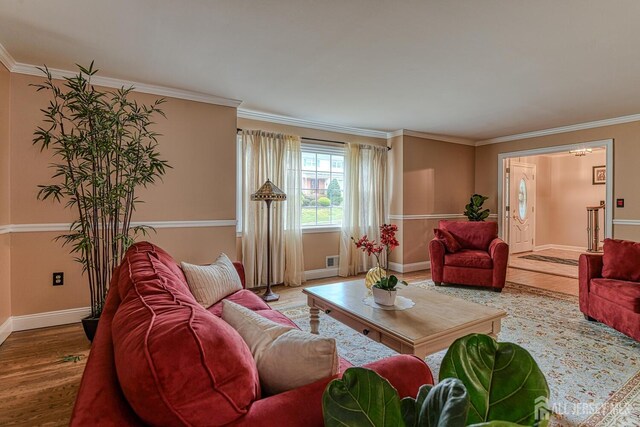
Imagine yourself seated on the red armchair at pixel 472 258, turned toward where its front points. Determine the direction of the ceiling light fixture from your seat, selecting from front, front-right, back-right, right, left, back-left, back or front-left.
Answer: back-left

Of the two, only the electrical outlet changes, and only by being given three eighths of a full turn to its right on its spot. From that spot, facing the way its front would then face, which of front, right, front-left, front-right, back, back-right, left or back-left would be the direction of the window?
back-right

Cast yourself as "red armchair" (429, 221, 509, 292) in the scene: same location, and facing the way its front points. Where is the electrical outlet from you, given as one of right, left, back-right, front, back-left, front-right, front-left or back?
front-right

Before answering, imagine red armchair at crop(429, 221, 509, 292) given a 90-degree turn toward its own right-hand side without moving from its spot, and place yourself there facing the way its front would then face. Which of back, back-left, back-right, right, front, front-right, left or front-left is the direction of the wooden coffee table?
left

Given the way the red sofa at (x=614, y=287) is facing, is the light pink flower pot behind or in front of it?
in front

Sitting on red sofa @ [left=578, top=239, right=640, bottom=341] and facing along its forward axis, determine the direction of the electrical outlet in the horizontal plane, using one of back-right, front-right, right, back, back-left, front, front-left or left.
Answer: front

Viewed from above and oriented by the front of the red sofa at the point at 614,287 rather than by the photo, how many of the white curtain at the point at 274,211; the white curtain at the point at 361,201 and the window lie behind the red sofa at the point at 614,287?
0

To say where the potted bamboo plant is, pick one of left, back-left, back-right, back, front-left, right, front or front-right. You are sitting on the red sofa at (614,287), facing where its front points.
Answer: front

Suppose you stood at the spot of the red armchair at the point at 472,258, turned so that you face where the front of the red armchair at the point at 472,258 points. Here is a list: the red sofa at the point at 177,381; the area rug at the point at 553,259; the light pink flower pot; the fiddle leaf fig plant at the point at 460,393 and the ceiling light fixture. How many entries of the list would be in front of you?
3

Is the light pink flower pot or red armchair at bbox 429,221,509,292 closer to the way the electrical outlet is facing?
the light pink flower pot

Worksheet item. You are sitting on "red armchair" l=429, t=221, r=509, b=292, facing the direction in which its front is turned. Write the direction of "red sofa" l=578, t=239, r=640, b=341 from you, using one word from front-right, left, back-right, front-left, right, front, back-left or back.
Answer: front-left

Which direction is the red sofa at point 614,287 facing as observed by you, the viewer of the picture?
facing the viewer and to the left of the viewer

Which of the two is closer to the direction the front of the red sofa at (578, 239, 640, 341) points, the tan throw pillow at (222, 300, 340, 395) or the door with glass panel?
the tan throw pillow

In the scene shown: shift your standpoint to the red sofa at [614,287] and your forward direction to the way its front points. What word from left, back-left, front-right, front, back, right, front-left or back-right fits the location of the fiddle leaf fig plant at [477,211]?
right

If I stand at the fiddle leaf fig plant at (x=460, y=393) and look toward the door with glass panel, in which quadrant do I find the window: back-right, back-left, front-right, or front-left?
front-left

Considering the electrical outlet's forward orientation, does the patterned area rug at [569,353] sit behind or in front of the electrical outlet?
in front

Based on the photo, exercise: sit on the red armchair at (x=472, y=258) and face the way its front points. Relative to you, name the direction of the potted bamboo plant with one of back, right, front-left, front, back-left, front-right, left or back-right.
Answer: front-right

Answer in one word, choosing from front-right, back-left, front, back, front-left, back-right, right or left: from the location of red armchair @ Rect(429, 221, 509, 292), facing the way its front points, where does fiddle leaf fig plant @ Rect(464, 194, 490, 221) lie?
back

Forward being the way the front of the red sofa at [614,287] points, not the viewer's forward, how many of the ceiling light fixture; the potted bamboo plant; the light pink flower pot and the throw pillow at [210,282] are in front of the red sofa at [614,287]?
3
